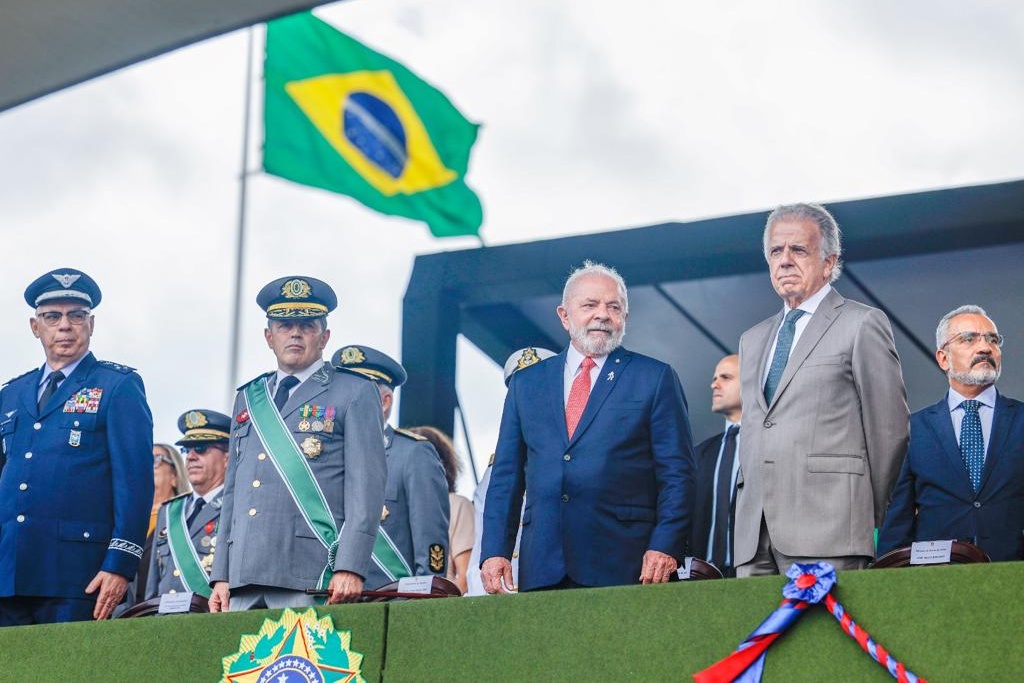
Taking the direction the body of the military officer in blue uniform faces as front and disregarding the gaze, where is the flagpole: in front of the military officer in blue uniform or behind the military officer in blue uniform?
behind

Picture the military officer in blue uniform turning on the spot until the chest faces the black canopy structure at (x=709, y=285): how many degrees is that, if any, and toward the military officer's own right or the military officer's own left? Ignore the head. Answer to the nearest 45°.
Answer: approximately 180°

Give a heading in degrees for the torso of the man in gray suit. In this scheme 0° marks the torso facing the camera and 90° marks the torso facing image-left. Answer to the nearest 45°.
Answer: approximately 45°

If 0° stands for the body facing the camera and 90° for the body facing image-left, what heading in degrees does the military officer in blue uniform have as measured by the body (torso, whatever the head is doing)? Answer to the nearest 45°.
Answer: approximately 45°

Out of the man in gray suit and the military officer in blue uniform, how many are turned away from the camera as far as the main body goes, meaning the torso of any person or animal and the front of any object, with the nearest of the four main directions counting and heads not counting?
0

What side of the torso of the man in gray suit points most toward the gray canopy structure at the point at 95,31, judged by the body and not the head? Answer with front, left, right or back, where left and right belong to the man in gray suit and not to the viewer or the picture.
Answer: right

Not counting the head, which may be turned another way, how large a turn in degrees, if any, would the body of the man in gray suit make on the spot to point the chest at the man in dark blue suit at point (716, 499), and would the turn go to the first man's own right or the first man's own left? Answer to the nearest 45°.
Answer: approximately 135° to the first man's own right

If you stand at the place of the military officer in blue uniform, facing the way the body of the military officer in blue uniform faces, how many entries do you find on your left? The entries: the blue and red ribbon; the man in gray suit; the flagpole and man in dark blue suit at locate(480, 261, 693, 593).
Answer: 3
